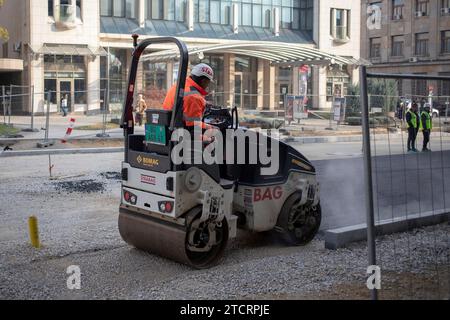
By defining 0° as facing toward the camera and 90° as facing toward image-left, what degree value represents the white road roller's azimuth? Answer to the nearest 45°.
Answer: approximately 225°

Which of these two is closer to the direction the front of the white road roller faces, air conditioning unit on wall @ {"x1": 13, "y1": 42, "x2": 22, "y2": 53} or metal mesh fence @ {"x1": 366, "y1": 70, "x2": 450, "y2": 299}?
the metal mesh fence

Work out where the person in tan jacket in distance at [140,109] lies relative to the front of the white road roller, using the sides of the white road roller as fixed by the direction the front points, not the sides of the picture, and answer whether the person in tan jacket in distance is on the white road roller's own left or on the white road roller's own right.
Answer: on the white road roller's own left

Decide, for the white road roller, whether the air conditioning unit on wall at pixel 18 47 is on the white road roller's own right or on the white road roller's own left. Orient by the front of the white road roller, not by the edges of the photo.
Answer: on the white road roller's own left

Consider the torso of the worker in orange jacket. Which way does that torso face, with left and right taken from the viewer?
facing to the right of the viewer

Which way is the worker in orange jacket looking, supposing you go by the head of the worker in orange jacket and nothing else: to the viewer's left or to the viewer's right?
to the viewer's right

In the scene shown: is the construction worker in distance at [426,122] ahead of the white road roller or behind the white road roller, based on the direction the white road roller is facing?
ahead
